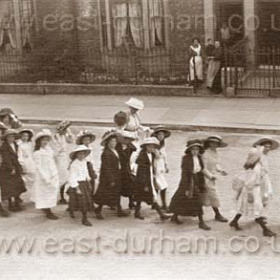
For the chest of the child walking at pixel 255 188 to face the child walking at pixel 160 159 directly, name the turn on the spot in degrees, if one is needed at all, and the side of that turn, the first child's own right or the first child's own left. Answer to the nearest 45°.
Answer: approximately 135° to the first child's own left

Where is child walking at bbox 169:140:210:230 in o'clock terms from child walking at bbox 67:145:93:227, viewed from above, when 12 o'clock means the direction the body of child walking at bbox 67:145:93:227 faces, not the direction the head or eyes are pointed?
child walking at bbox 169:140:210:230 is roughly at 11 o'clock from child walking at bbox 67:145:93:227.

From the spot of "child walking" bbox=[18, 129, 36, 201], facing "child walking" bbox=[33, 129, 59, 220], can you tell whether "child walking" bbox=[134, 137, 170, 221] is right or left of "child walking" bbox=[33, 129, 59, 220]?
left

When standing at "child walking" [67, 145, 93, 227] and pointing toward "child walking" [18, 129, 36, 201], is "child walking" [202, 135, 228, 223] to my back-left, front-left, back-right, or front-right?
back-right

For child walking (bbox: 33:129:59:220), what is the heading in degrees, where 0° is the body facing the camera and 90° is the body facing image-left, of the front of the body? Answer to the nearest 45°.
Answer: approximately 315°
